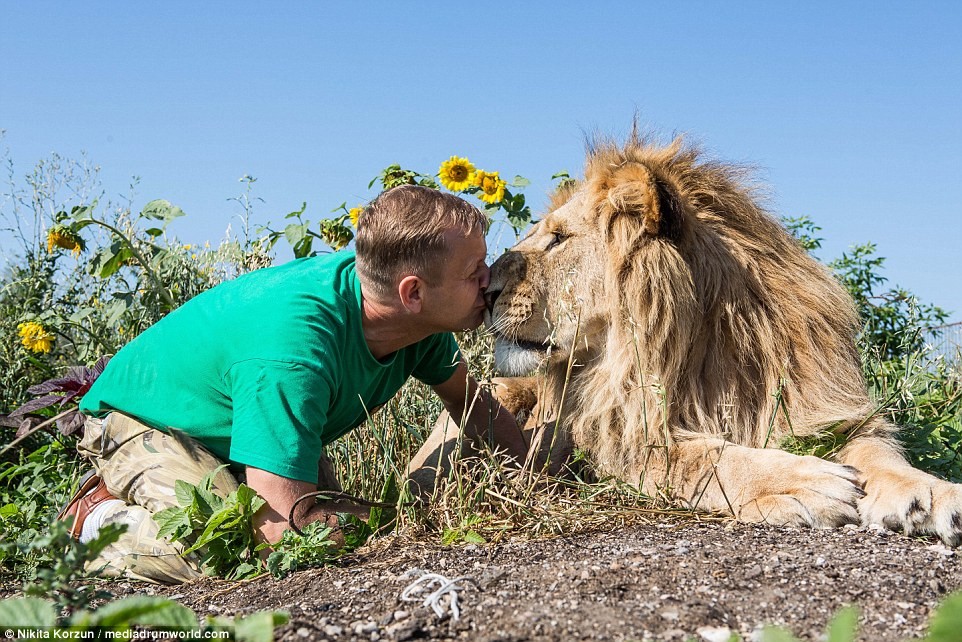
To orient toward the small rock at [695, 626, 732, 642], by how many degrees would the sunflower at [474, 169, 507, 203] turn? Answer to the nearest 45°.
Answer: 0° — it already faces it

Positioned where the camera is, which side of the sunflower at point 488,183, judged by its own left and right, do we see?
front

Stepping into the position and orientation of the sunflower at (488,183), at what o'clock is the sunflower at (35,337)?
the sunflower at (35,337) is roughly at 3 o'clock from the sunflower at (488,183).

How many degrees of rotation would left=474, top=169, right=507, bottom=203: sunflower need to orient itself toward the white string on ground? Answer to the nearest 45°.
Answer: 0° — it already faces it

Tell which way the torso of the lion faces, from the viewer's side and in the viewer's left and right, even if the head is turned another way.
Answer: facing the viewer and to the right of the viewer

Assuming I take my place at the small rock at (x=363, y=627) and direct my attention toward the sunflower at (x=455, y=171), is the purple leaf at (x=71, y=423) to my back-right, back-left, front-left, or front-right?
front-left

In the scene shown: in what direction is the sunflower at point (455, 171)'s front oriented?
toward the camera

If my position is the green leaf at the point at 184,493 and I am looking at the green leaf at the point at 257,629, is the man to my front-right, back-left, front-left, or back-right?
back-left

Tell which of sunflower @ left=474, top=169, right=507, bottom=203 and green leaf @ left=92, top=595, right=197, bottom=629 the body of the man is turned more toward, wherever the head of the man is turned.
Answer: the sunflower

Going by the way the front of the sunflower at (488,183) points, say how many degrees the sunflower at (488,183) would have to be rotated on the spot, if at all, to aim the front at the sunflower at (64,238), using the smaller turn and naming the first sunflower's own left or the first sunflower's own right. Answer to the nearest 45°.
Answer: approximately 90° to the first sunflower's own right

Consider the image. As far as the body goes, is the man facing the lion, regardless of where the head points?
yes

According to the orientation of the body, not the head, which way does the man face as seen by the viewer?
to the viewer's right

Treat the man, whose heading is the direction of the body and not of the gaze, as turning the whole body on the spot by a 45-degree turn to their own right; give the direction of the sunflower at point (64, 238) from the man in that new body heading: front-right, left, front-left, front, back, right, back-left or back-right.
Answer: back

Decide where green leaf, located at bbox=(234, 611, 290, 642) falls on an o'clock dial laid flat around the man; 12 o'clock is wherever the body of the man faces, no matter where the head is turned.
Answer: The green leaf is roughly at 3 o'clock from the man.
